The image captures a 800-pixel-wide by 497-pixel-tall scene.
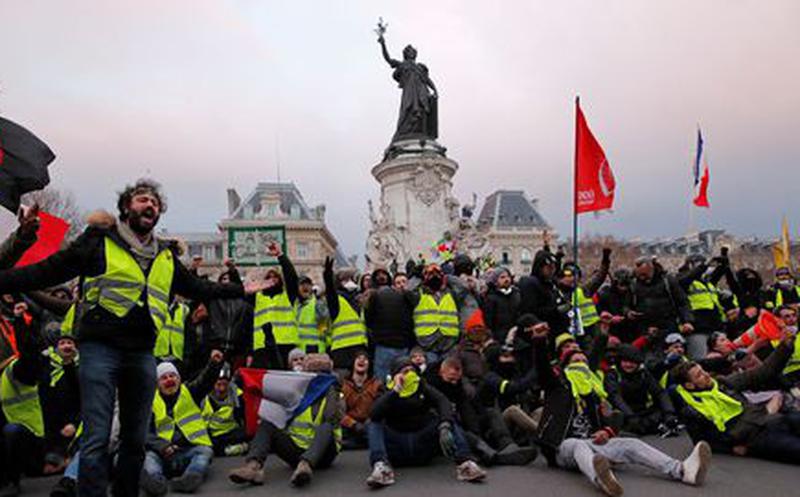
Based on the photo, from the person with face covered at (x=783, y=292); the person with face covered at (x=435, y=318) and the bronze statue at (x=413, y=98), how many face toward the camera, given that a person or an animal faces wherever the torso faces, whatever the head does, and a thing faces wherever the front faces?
3

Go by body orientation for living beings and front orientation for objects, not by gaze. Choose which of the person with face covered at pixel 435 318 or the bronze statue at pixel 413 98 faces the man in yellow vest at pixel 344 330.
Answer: the bronze statue

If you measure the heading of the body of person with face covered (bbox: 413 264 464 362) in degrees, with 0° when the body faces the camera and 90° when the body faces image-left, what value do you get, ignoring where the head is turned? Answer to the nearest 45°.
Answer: approximately 0°

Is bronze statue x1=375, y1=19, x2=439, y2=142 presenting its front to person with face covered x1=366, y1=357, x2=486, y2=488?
yes

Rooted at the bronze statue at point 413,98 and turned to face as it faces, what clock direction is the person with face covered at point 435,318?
The person with face covered is roughly at 12 o'clock from the bronze statue.

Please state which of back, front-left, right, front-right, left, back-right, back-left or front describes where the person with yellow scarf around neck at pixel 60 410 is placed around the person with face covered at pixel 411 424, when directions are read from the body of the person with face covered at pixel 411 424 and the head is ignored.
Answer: right

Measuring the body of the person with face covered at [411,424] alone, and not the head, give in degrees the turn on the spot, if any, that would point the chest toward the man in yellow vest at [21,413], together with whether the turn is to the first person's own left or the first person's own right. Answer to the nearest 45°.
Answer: approximately 90° to the first person's own right

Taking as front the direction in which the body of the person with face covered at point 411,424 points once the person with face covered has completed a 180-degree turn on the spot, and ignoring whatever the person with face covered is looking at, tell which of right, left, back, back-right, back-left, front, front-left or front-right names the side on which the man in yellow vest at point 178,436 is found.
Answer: left

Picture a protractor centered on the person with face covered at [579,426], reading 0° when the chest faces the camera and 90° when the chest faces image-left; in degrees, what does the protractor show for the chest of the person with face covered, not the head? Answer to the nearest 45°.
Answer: approximately 315°

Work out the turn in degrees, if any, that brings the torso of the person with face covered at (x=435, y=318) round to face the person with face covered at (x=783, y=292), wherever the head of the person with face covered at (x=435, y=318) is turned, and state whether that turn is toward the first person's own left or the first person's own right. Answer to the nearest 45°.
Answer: approximately 90° to the first person's own left
